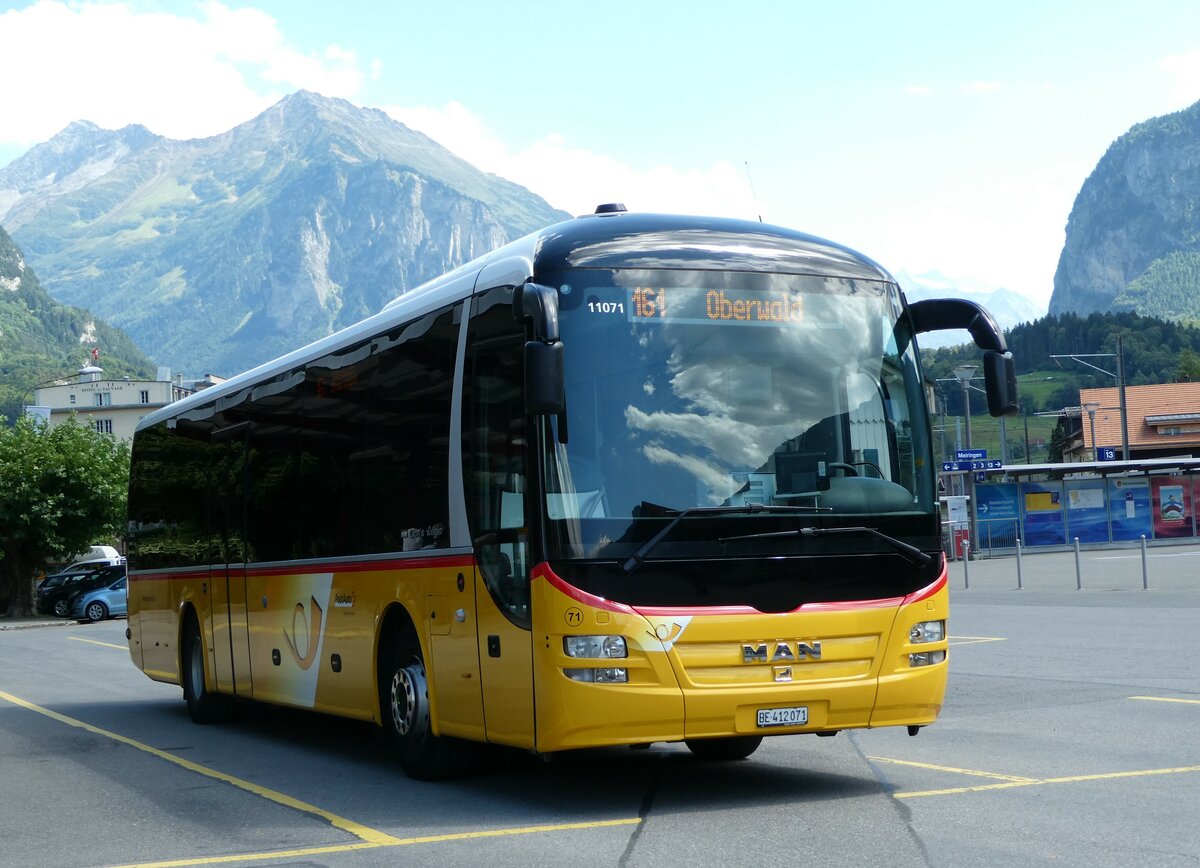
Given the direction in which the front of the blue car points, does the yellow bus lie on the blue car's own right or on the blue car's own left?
on the blue car's own left

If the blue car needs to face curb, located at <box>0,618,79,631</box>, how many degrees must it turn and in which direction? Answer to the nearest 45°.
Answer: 0° — it already faces it

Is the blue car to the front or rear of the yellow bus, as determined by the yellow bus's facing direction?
to the rear

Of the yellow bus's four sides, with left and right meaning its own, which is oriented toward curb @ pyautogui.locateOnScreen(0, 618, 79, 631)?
back

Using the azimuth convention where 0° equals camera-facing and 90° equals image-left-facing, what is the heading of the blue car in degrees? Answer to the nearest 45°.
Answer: approximately 90°

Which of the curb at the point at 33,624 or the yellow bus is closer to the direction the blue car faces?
the curb

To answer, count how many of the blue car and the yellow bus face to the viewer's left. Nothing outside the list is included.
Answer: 1

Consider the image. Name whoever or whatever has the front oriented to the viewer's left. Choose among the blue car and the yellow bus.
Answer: the blue car
